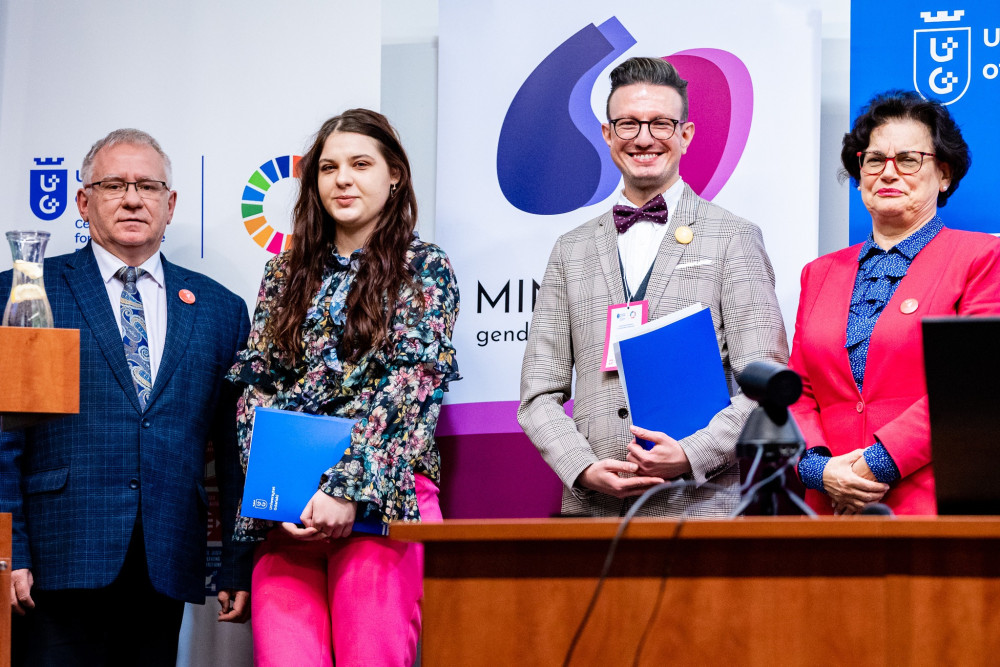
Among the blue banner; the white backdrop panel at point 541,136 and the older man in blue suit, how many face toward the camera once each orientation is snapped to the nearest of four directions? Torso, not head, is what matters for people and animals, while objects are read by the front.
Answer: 3

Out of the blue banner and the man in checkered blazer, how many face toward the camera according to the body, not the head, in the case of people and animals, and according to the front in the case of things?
2

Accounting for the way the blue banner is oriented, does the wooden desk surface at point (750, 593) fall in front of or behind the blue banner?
in front

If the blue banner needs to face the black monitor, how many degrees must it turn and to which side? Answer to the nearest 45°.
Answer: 0° — it already faces it

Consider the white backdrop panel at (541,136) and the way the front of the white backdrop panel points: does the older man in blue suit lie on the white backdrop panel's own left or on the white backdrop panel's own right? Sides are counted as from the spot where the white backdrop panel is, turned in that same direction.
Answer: on the white backdrop panel's own right

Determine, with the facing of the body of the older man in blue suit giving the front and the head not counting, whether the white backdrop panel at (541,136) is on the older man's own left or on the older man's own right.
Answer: on the older man's own left
